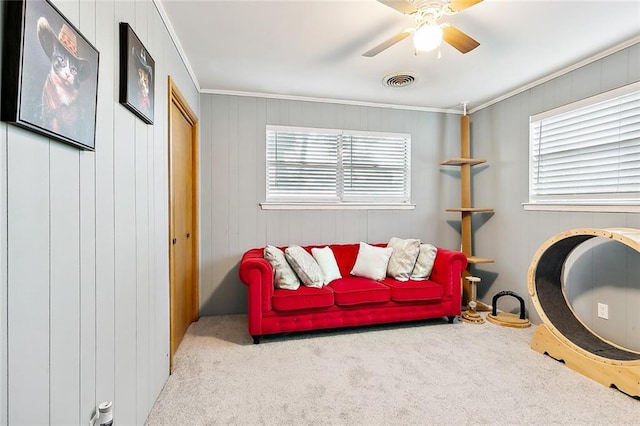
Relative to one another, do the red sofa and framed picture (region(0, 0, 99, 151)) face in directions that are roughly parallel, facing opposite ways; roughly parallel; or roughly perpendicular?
roughly perpendicular

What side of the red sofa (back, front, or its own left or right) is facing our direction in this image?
front

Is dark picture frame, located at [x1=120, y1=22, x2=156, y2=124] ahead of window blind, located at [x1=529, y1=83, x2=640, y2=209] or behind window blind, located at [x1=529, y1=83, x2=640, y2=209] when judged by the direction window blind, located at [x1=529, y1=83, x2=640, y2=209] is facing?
ahead

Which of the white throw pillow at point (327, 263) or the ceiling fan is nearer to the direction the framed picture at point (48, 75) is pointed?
the ceiling fan

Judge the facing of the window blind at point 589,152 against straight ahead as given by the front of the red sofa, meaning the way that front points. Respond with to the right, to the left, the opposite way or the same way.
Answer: to the right

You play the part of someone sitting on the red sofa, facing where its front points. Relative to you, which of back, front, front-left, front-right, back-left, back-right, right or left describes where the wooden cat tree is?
back-left

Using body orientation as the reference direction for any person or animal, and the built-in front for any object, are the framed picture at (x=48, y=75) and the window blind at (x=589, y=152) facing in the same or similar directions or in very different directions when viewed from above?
very different directions

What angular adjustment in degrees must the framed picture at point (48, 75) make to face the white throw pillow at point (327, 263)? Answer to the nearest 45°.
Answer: approximately 90° to its left

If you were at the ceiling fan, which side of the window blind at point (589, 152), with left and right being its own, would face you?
front

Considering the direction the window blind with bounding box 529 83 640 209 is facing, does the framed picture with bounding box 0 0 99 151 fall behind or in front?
in front

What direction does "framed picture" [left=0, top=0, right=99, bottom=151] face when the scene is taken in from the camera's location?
facing the viewer and to the right of the viewer

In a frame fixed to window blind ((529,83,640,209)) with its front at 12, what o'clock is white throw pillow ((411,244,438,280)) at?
The white throw pillow is roughly at 1 o'clock from the window blind.

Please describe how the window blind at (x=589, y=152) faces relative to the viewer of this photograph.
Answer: facing the viewer and to the left of the viewer

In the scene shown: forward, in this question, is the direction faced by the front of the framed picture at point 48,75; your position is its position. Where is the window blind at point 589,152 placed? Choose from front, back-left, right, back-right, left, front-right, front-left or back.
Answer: front-left

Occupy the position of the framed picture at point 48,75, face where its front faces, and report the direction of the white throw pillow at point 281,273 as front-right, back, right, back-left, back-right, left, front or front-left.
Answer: left

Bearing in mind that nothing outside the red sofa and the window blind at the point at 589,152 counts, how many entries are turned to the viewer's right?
0
